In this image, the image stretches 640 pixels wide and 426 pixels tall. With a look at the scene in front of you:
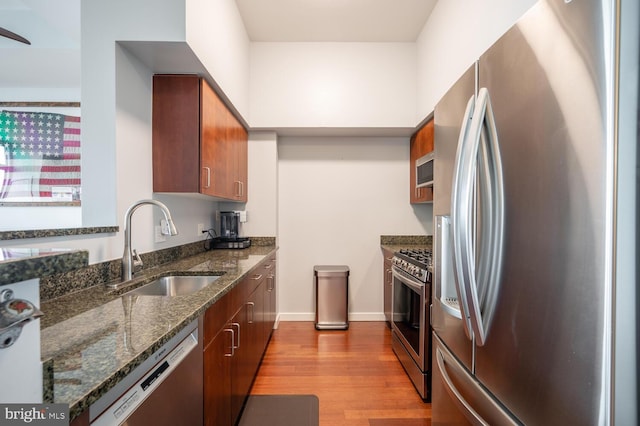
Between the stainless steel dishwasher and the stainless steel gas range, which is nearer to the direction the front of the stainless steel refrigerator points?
the stainless steel dishwasher

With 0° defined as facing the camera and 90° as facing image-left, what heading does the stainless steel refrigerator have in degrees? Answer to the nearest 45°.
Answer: approximately 45°

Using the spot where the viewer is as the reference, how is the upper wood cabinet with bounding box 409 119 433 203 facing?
facing to the left of the viewer

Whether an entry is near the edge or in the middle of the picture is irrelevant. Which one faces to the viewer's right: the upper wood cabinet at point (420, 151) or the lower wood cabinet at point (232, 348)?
the lower wood cabinet

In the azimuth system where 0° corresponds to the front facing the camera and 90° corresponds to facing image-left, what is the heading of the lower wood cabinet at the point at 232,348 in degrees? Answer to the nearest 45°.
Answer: approximately 270°

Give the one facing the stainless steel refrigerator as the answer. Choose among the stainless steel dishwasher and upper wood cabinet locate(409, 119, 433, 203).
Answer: the stainless steel dishwasher

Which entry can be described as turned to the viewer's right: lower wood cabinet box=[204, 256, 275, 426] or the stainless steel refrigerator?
the lower wood cabinet

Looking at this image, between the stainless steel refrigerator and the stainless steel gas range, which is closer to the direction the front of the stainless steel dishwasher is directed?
the stainless steel refrigerator
